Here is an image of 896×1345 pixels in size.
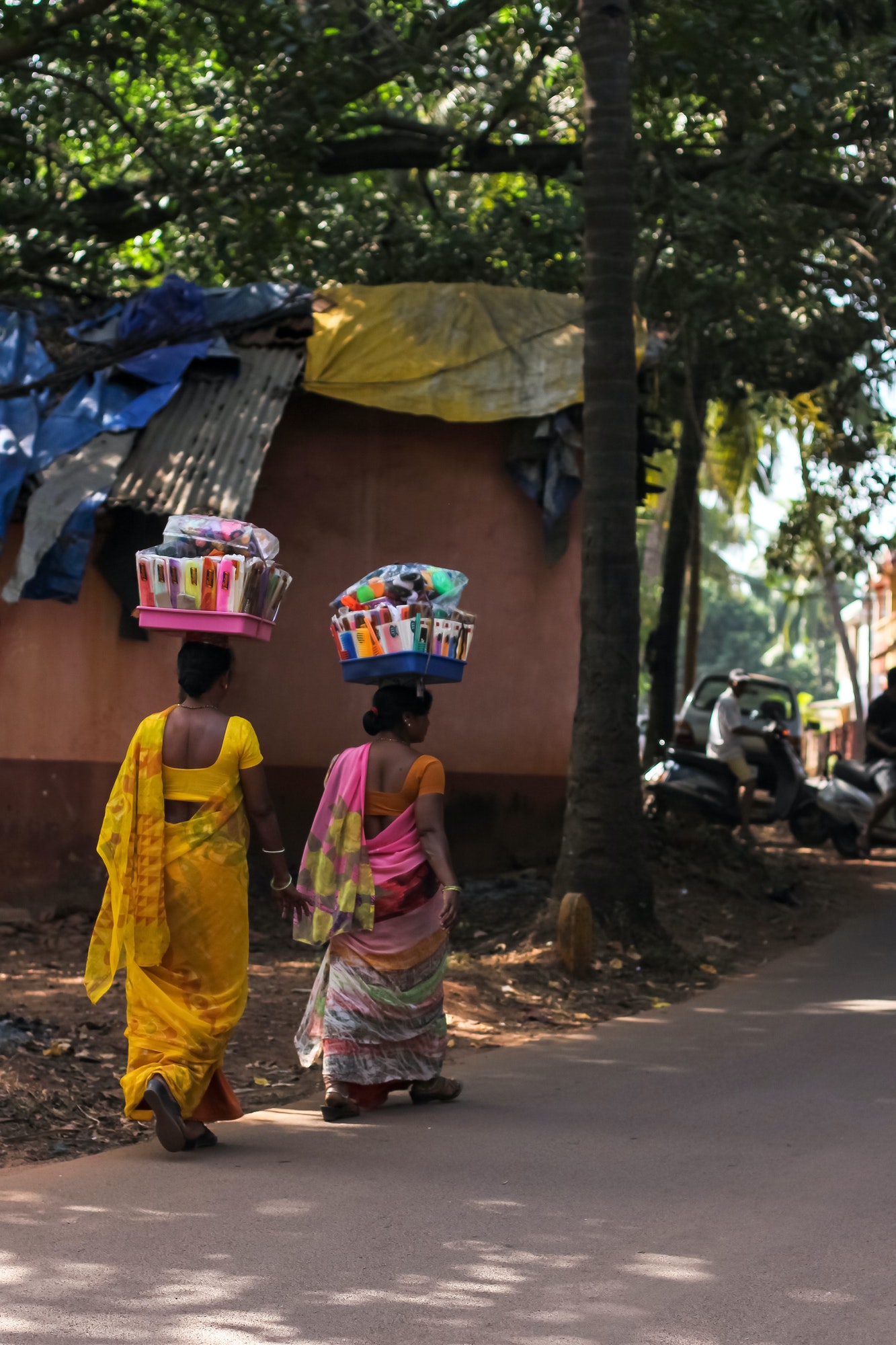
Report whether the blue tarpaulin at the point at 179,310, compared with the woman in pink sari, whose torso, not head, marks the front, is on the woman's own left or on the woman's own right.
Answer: on the woman's own left

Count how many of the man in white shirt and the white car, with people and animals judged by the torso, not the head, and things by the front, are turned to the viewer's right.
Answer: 1

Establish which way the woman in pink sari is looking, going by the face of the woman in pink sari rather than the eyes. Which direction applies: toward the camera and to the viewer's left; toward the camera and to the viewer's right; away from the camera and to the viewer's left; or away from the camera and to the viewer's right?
away from the camera and to the viewer's right

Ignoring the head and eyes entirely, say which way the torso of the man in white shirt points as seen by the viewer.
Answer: to the viewer's right

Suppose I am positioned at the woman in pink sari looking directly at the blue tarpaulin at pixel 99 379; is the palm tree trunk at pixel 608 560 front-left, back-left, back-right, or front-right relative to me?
front-right

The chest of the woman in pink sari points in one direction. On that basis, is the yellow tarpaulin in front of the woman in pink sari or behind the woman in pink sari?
in front

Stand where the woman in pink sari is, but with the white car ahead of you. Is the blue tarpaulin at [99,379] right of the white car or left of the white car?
left
